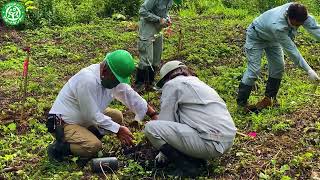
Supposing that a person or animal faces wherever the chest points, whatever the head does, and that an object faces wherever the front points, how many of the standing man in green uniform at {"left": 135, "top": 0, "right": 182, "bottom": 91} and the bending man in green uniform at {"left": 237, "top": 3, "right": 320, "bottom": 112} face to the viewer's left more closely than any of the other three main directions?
0

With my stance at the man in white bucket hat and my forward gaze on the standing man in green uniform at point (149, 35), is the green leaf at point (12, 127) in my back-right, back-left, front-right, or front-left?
front-left

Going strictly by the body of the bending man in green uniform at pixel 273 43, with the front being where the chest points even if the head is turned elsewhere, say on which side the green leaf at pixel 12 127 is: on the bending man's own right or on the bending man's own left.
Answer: on the bending man's own right

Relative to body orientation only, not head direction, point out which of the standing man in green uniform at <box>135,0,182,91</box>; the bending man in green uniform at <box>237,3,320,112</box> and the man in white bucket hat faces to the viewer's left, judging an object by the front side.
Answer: the man in white bucket hat

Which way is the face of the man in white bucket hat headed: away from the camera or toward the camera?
away from the camera

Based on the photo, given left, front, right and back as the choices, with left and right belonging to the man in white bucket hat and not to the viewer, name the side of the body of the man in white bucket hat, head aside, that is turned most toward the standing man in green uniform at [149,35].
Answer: right

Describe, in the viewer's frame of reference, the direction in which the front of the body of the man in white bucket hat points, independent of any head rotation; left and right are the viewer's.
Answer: facing to the left of the viewer

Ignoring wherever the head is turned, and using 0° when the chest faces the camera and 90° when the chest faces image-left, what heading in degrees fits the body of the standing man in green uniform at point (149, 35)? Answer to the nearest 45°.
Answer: approximately 315°

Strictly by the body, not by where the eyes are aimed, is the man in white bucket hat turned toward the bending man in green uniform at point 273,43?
no

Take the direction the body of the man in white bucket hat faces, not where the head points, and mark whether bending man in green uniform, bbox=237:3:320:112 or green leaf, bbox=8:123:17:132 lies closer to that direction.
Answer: the green leaf

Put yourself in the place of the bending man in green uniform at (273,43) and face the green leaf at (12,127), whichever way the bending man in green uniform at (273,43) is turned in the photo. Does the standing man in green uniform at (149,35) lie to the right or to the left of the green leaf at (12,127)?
right

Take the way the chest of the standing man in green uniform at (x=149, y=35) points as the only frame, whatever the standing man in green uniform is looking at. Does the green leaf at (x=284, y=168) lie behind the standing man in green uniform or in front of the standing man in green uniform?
in front

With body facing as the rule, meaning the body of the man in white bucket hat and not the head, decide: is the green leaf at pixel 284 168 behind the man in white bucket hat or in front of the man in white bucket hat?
behind

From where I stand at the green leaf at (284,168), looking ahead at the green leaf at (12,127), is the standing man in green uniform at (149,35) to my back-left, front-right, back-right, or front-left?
front-right

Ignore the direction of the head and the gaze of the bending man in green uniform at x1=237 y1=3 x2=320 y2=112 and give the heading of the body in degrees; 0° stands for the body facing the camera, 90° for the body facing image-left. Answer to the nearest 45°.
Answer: approximately 315°
